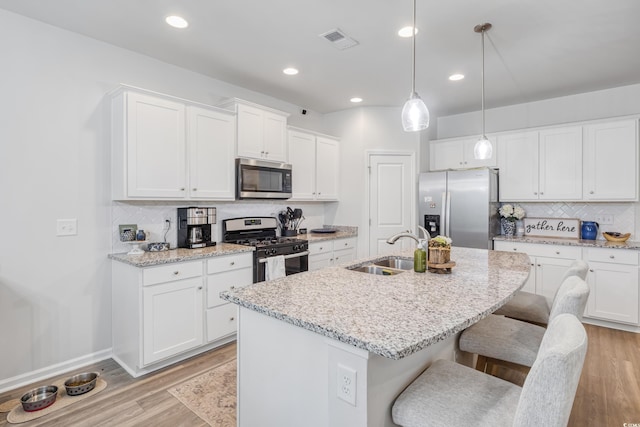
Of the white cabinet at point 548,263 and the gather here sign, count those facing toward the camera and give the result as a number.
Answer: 2

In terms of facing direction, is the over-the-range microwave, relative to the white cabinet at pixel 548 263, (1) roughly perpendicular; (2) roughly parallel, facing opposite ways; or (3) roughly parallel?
roughly perpendicular

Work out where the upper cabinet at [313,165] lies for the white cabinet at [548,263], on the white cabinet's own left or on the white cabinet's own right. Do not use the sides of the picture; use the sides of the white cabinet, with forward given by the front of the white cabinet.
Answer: on the white cabinet's own right

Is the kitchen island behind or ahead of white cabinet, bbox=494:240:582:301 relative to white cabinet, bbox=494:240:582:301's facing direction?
ahead

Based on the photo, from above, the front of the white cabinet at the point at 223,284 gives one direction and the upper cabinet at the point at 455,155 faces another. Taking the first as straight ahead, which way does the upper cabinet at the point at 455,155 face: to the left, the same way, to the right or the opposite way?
to the right

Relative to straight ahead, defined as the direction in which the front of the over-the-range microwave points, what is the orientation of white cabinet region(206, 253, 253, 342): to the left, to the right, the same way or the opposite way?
the same way

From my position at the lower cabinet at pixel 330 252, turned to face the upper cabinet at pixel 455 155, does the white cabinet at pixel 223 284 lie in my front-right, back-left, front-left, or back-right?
back-right

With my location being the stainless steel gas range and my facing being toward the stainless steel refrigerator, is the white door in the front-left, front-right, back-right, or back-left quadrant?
front-left

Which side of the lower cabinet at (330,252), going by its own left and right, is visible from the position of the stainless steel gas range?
right

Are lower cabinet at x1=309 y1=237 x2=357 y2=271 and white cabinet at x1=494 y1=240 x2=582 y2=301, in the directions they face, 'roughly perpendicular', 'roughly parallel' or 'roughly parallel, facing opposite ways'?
roughly perpendicular

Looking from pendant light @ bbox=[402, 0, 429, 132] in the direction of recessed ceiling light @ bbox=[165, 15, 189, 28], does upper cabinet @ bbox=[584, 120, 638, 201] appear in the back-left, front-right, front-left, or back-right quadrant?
back-right

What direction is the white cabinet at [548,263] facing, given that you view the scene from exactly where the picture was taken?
facing the viewer

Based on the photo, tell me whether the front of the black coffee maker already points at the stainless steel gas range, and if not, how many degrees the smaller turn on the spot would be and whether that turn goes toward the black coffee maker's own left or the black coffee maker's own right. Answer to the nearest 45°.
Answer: approximately 45° to the black coffee maker's own left

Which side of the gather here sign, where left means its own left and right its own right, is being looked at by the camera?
front

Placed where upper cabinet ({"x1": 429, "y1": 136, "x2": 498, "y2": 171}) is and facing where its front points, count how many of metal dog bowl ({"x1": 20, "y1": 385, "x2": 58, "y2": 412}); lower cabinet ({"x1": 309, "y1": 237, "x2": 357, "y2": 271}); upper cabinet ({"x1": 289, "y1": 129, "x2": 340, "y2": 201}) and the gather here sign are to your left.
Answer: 1

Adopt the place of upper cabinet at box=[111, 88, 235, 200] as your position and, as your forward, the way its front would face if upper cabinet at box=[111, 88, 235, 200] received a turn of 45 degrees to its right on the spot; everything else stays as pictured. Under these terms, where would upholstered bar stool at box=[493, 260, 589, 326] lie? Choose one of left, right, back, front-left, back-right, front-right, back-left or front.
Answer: front-left

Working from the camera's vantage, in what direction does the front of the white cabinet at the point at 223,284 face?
facing the viewer and to the right of the viewer

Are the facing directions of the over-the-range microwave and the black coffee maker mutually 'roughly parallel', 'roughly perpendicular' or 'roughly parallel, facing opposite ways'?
roughly parallel

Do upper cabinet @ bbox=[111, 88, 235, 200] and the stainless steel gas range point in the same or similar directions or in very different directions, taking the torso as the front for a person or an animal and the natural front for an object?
same or similar directions

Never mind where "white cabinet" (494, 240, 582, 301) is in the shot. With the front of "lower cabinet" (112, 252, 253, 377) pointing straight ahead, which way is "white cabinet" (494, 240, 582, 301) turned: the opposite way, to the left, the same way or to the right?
to the right
